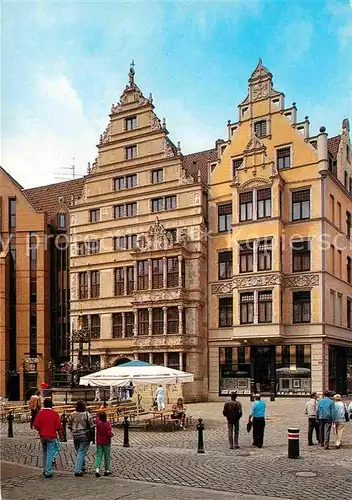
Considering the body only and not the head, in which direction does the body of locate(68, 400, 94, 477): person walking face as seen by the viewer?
away from the camera

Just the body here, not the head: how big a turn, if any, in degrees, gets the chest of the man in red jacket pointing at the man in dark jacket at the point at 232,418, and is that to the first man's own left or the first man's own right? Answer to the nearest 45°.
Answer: approximately 45° to the first man's own right

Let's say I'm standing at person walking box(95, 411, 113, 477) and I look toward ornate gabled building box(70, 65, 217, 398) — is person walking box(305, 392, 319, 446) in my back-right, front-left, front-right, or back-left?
front-right

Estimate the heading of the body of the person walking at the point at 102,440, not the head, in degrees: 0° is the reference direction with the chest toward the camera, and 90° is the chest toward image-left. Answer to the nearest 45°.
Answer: approximately 180°

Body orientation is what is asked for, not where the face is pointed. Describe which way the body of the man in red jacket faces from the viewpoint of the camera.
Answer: away from the camera

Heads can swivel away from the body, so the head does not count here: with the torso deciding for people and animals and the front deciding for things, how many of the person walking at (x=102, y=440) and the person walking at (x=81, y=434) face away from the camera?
2

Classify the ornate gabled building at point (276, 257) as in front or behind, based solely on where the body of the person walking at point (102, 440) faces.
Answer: in front

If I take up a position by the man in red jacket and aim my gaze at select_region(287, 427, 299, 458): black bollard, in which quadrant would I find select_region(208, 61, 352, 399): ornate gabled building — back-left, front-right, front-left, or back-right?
front-left
